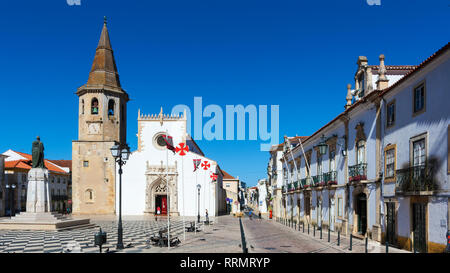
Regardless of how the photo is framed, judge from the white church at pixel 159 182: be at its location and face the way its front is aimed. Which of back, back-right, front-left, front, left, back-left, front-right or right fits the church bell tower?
right

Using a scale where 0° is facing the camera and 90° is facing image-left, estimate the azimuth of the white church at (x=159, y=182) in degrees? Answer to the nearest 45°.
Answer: approximately 0°

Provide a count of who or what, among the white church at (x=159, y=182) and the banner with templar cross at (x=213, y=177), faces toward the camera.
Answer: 2

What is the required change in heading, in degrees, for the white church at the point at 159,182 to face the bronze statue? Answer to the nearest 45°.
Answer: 0° — it already faces it

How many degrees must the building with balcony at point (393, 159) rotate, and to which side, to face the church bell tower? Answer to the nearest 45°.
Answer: approximately 90° to its right

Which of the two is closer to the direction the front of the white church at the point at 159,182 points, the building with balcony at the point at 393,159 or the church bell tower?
the building with balcony

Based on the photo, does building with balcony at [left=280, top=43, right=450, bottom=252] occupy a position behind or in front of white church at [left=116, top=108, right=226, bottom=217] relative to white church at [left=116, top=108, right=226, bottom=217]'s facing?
in front

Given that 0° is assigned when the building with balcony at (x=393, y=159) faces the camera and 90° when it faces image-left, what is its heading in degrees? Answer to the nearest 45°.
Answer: approximately 45°
